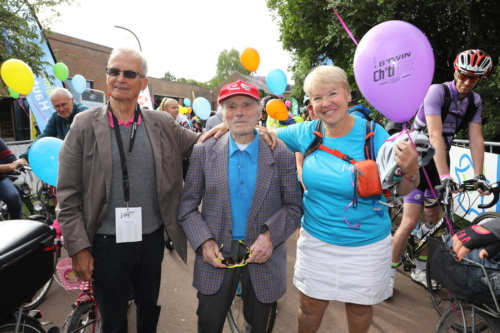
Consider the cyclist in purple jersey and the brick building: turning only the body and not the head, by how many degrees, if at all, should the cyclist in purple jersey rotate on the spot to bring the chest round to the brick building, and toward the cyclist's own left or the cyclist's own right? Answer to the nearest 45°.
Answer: approximately 180°

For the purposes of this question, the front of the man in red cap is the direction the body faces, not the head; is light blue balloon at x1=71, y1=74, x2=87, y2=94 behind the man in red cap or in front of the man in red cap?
behind

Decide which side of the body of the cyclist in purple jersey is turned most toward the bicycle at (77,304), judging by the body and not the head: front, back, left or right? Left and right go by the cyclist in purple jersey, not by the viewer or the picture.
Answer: right

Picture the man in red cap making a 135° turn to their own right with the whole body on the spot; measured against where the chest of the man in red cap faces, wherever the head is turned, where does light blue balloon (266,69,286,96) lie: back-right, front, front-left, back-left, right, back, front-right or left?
front-right

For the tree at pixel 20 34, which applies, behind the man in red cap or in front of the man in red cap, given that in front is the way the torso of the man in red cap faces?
behind

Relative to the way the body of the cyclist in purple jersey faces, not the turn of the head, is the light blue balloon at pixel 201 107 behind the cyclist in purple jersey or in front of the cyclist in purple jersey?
behind

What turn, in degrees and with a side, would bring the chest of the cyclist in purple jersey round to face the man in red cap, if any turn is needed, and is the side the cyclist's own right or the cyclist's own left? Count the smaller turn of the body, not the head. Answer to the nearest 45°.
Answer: approximately 90° to the cyclist's own right

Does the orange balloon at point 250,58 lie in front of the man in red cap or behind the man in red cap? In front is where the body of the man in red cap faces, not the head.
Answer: behind

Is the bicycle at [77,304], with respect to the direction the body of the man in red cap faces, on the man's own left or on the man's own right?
on the man's own right

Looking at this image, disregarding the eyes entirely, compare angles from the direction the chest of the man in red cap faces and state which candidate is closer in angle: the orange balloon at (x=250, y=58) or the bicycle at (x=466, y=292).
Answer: the bicycle

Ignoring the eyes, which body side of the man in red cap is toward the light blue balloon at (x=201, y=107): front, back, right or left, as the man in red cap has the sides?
back
